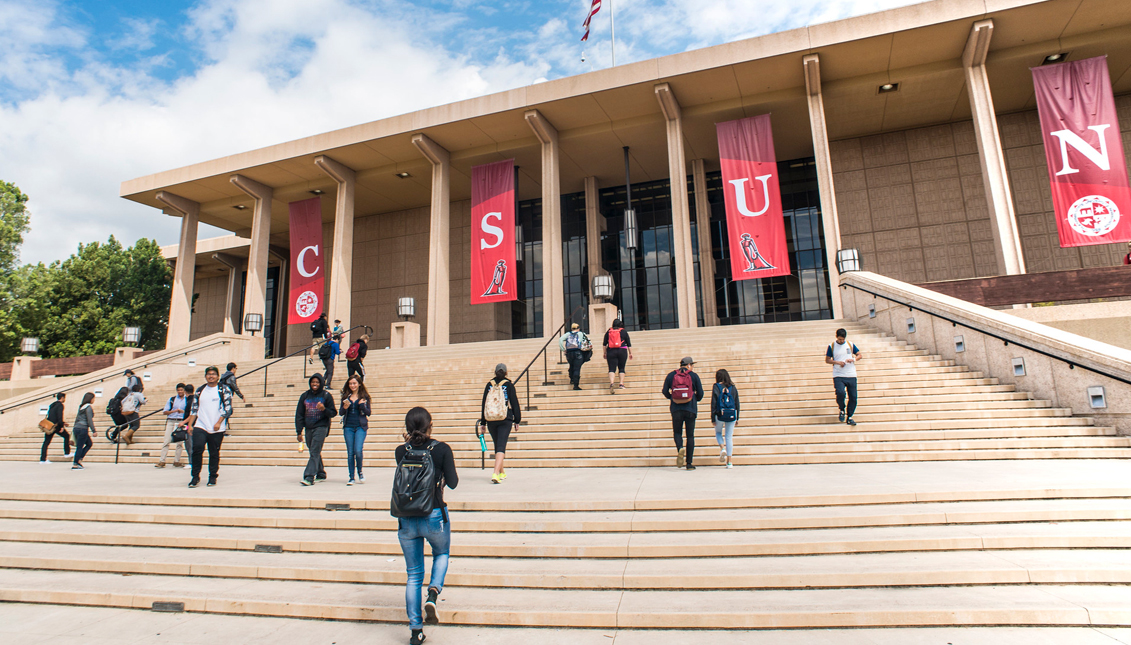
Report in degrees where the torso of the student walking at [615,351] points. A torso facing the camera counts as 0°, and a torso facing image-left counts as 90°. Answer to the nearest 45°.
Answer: approximately 180°

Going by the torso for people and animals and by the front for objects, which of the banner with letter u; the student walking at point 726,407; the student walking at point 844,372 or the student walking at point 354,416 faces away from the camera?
the student walking at point 726,407

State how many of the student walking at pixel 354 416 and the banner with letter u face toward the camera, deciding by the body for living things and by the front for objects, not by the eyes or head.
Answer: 2

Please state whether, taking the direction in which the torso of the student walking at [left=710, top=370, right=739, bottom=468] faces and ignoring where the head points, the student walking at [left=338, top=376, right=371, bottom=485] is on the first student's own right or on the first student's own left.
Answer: on the first student's own left

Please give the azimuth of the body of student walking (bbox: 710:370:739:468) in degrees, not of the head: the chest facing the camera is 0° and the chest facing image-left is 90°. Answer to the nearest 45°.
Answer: approximately 180°

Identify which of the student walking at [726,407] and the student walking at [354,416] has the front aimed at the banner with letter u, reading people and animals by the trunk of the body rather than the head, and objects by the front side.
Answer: the student walking at [726,407]

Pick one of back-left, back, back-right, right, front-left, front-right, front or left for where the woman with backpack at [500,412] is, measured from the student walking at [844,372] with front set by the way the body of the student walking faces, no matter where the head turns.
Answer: front-right

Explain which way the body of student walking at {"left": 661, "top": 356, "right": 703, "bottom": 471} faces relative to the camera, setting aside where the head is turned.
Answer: away from the camera

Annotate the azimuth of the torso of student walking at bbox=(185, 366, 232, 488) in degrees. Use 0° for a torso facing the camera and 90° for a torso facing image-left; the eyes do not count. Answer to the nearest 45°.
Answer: approximately 0°

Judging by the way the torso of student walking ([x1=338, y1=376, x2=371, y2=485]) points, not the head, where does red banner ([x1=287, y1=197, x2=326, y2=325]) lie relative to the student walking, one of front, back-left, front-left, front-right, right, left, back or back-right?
back

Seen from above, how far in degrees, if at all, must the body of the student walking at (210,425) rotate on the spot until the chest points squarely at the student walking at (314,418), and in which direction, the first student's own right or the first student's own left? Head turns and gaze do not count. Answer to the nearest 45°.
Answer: approximately 45° to the first student's own left
